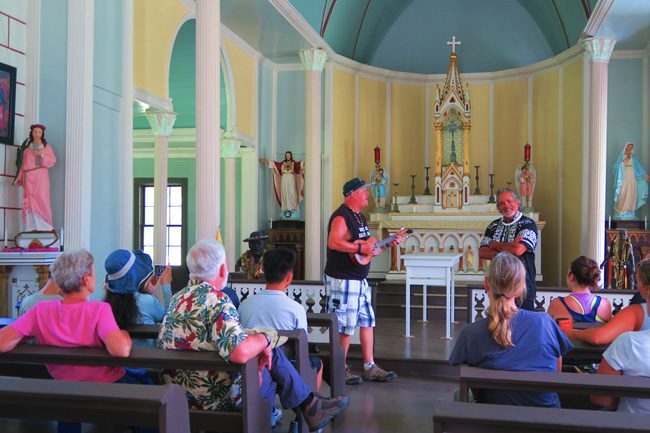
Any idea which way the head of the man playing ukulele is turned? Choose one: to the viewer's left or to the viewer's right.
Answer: to the viewer's right

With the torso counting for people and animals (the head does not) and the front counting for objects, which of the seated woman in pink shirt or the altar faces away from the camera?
the seated woman in pink shirt

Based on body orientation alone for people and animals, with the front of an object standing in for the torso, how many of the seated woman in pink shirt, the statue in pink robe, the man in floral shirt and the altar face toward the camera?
2

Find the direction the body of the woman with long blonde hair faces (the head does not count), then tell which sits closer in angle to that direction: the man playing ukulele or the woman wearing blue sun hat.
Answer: the man playing ukulele

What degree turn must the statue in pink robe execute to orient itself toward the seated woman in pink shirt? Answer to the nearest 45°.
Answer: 0° — it already faces them

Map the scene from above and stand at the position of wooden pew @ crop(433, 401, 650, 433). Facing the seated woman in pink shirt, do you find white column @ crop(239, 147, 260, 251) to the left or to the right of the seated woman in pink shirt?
right

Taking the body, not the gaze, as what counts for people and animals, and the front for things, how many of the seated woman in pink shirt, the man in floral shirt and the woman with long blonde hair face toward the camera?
0

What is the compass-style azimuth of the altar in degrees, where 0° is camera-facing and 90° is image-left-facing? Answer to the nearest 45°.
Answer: approximately 0°

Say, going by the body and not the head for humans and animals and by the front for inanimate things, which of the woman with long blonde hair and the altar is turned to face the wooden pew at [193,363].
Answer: the altar

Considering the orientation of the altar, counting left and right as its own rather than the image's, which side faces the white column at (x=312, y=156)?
right

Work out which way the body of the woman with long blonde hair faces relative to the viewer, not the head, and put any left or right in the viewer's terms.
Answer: facing away from the viewer

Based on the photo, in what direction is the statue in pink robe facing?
toward the camera

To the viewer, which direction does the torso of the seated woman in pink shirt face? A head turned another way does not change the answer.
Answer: away from the camera

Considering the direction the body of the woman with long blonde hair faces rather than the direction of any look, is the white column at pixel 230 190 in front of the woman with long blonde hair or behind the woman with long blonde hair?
in front

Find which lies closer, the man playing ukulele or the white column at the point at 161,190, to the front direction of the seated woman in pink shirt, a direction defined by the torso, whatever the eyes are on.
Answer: the white column

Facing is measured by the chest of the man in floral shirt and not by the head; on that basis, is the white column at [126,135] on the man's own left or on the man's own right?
on the man's own left

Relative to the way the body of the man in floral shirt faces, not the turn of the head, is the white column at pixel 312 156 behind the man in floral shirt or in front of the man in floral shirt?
in front

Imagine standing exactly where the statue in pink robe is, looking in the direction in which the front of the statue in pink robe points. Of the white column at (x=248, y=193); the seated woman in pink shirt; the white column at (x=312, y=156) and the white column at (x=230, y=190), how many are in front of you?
1

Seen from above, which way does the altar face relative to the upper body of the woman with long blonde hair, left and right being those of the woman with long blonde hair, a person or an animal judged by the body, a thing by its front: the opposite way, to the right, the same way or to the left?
the opposite way
